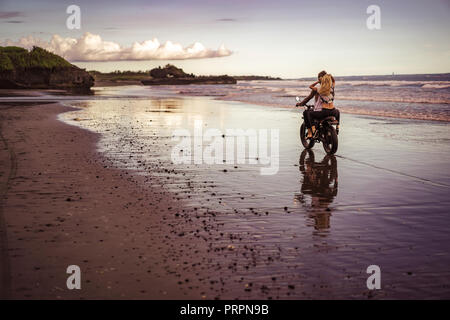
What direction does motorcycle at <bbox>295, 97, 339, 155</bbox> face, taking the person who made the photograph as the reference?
facing away from the viewer and to the left of the viewer
